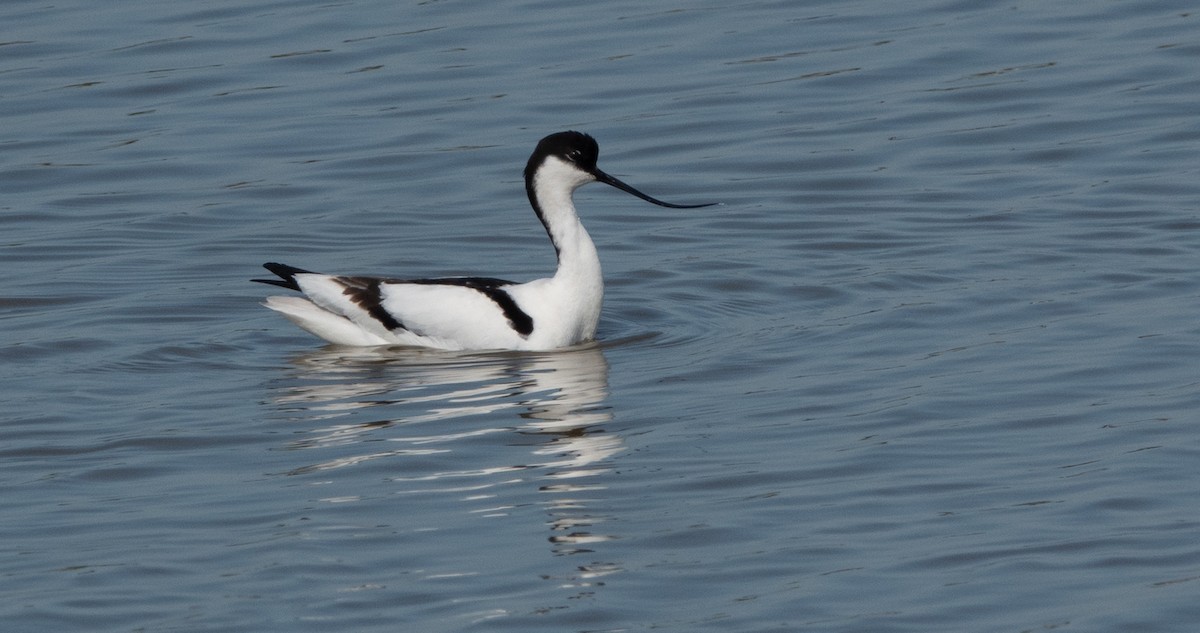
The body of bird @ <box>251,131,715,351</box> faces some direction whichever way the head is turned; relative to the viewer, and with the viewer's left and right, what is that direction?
facing to the right of the viewer
